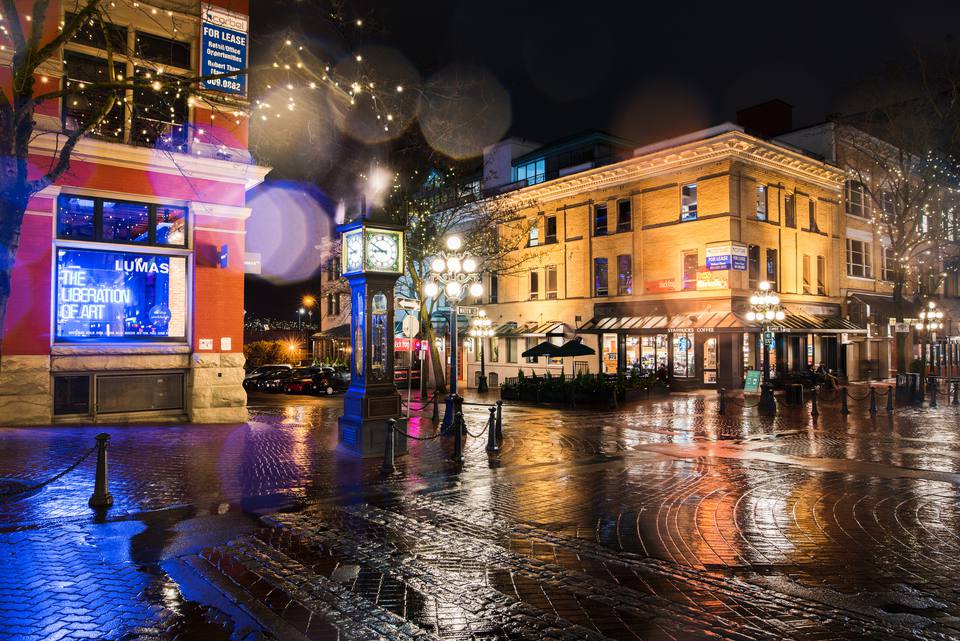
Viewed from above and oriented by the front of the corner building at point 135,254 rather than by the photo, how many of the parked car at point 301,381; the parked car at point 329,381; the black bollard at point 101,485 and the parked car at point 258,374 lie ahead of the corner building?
1

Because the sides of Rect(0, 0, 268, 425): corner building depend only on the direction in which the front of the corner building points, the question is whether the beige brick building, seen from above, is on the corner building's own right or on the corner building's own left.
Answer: on the corner building's own left

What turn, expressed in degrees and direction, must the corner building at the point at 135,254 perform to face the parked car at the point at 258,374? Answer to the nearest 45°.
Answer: approximately 180°

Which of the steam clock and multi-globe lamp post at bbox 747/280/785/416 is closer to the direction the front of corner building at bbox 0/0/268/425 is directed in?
the steam clock

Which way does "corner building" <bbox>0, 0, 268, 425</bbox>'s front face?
toward the camera

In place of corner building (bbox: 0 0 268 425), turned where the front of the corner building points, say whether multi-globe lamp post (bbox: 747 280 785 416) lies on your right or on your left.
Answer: on your left

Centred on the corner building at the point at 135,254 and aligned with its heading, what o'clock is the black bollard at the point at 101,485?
The black bollard is roughly at 12 o'clock from the corner building.

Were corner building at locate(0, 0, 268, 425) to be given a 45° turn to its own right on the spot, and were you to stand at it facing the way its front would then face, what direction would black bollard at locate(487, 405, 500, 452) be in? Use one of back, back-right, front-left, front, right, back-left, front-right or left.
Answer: left

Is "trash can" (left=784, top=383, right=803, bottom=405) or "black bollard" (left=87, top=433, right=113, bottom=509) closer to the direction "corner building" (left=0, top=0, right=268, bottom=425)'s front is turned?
the black bollard

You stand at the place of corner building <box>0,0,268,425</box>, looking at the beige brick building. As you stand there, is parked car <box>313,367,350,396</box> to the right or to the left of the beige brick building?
left

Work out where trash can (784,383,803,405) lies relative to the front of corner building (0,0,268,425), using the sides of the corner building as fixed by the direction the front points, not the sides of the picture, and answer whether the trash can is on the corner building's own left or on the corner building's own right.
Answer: on the corner building's own left

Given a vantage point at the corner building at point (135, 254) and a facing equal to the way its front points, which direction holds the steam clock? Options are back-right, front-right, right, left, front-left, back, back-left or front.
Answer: front-left

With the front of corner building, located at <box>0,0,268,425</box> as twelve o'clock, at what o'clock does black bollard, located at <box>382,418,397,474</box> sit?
The black bollard is roughly at 11 o'clock from the corner building.

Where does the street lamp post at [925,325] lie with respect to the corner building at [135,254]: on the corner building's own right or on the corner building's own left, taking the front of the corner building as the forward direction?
on the corner building's own left
